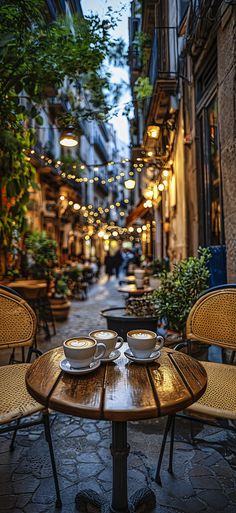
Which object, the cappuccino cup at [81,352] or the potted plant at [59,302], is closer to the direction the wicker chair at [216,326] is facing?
the cappuccino cup

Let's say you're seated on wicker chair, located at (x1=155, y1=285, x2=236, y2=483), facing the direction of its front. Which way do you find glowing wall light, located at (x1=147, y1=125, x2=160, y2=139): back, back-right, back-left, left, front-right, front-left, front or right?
back-right

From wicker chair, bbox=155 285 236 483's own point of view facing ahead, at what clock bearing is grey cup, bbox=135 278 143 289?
The grey cup is roughly at 4 o'clock from the wicker chair.

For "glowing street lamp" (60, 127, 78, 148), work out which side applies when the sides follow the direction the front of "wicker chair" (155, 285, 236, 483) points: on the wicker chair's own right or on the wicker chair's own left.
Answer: on the wicker chair's own right

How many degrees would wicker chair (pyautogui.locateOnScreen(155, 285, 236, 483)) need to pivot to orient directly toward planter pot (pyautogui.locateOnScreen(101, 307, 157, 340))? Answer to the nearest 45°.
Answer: approximately 90° to its right

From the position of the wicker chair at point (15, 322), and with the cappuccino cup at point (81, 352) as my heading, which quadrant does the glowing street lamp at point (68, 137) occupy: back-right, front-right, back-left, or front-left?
back-left

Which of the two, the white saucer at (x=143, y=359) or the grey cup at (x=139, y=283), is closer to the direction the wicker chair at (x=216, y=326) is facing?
the white saucer

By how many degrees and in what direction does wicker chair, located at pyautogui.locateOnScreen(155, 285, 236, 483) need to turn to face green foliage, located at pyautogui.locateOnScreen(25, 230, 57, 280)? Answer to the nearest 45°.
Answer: approximately 90° to its right

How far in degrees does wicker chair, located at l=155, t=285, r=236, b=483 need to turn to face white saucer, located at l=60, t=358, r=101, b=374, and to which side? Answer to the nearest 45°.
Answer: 0° — it already faces it
